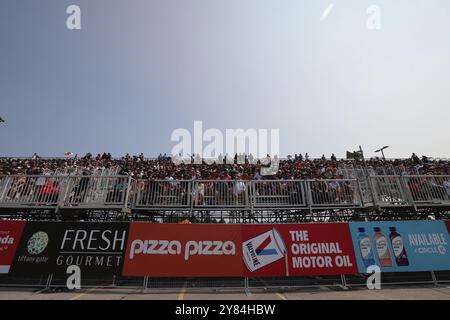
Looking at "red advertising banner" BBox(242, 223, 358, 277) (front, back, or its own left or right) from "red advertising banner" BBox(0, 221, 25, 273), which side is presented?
right

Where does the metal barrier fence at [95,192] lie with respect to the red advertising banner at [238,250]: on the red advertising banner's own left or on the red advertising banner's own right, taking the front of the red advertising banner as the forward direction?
on the red advertising banner's own right

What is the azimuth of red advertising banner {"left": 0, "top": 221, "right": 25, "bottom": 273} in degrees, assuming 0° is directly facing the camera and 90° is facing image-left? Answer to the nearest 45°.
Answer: approximately 0°

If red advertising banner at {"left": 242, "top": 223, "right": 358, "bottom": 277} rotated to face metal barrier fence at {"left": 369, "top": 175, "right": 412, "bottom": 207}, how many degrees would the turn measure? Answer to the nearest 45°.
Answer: approximately 135° to its left

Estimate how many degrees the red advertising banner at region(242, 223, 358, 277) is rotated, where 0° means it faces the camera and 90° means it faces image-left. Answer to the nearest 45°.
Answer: approximately 0°

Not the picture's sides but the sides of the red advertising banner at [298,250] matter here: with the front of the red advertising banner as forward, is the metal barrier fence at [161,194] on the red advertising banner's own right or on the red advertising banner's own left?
on the red advertising banner's own right

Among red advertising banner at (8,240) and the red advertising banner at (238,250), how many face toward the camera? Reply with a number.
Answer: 2

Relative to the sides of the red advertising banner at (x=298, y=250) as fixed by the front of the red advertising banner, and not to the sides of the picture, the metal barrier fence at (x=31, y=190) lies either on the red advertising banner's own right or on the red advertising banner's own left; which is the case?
on the red advertising banner's own right
